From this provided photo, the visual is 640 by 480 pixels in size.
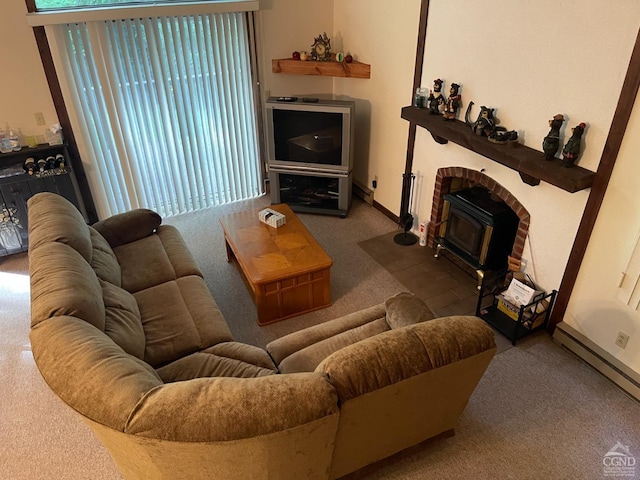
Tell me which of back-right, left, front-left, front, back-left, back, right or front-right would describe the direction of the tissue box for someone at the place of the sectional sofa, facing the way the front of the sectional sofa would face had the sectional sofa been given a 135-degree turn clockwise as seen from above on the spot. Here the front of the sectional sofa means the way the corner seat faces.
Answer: back

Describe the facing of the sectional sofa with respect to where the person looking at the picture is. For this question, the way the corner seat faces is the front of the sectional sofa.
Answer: facing away from the viewer and to the right of the viewer

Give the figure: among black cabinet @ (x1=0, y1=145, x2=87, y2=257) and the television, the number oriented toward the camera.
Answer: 2

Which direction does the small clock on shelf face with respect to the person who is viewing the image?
facing the viewer

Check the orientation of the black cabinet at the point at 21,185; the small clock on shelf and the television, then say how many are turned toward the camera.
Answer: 3

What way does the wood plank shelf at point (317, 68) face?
toward the camera

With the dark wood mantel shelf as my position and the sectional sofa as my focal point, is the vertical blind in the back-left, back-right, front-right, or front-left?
front-right

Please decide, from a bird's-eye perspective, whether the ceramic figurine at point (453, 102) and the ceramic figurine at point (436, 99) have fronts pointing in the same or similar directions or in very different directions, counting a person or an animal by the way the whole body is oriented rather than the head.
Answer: same or similar directions

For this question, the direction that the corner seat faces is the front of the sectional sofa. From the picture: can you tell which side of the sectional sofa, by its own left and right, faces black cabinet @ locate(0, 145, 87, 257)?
left

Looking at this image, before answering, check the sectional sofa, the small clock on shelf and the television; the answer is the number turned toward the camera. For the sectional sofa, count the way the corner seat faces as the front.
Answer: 2

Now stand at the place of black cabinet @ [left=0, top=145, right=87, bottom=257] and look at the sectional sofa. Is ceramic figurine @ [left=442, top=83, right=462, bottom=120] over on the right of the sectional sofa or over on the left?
left

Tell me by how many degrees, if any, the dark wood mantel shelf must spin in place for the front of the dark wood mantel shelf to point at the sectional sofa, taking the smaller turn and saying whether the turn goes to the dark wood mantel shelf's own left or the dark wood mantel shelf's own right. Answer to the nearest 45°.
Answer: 0° — it already faces it

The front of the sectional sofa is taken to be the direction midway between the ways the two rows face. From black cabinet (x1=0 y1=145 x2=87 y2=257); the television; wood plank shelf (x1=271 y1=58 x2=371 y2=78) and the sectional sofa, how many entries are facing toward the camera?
3

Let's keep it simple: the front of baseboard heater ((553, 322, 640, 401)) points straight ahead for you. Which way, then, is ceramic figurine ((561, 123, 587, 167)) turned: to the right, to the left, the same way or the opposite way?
the same way

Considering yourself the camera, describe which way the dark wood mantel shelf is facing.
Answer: facing the viewer and to the left of the viewer

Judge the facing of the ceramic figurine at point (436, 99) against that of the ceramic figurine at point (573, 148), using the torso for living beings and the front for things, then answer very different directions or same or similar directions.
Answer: same or similar directions

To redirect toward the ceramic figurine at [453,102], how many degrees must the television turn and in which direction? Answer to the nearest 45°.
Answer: approximately 45° to its left

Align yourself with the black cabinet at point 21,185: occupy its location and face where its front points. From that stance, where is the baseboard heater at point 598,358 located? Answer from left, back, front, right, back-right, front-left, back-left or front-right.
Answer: front-left

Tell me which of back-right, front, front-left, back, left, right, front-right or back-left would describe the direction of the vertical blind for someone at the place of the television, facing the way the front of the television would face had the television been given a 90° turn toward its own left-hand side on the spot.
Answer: back

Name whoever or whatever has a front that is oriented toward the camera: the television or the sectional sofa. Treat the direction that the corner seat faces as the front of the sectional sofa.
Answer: the television

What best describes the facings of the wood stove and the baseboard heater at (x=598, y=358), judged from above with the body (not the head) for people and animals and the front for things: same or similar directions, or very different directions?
same or similar directions

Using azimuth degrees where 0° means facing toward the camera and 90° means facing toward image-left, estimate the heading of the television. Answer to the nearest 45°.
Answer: approximately 0°
